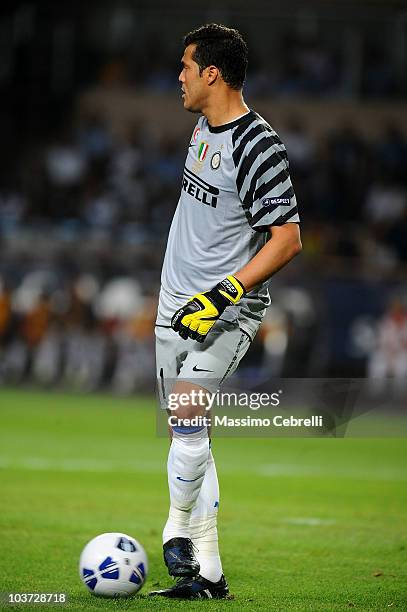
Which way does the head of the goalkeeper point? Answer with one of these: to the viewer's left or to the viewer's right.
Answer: to the viewer's left
